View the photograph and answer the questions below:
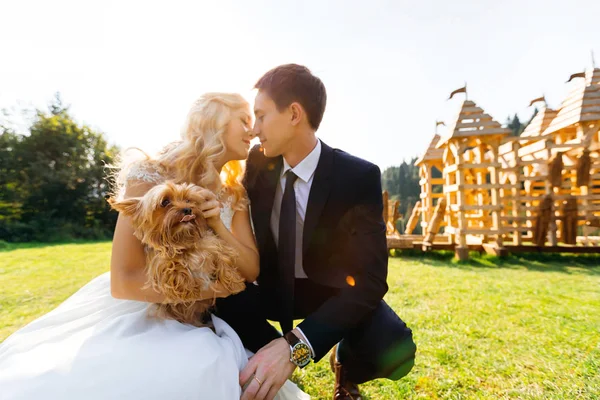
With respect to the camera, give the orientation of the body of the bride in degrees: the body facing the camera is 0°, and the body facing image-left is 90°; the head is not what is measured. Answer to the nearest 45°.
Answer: approximately 315°

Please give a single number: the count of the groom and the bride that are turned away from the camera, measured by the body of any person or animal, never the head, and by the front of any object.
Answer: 0

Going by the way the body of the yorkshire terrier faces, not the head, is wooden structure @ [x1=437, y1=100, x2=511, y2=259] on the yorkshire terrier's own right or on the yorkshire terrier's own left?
on the yorkshire terrier's own left

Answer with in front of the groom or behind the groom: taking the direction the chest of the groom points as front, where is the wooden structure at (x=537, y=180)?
behind

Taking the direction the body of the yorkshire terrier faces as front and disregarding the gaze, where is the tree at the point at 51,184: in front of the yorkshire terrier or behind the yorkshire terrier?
behind

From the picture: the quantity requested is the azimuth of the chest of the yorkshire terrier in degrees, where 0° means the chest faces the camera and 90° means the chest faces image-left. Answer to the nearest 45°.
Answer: approximately 315°

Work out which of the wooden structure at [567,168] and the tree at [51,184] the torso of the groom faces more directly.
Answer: the tree
